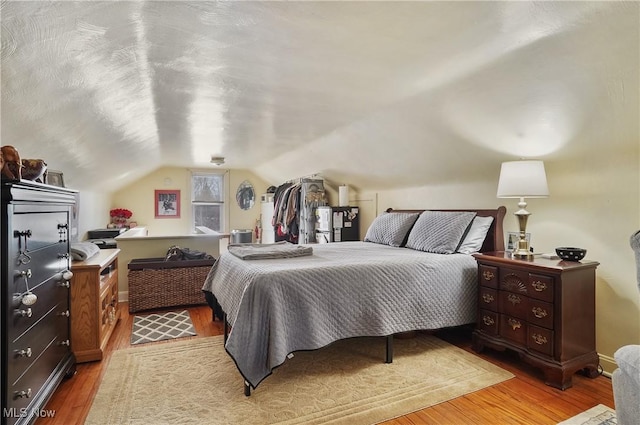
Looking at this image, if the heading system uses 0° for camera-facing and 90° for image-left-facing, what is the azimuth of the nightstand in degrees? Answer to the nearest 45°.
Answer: approximately 45°

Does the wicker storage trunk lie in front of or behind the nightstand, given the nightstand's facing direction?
in front

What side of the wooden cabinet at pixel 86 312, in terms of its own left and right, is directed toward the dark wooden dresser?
right

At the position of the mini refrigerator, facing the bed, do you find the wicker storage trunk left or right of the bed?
right

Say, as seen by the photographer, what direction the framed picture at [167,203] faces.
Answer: facing the viewer

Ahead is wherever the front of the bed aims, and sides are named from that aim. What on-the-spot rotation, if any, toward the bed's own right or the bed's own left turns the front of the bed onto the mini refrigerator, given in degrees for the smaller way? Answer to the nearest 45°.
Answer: approximately 135° to the bed's own right

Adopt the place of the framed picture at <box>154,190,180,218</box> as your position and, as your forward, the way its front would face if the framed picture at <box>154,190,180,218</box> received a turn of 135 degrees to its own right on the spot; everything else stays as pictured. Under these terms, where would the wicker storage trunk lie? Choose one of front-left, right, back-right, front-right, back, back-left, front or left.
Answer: back-left

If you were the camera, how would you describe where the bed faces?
facing the viewer and to the left of the viewer

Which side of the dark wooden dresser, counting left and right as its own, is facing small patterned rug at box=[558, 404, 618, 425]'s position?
front

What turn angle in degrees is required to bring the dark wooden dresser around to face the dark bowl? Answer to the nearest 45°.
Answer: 0° — it already faces it

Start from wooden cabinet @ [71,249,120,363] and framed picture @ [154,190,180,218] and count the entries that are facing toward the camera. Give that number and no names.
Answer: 1

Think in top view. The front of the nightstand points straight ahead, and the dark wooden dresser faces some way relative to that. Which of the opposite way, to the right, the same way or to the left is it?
the opposite way

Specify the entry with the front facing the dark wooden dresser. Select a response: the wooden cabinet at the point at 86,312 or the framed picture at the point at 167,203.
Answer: the framed picture

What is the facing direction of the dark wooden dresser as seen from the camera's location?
facing the viewer and to the right of the viewer

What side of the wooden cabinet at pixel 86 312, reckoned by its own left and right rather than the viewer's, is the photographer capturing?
right

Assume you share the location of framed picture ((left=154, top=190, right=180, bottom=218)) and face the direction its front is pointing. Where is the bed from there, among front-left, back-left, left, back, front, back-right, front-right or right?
front

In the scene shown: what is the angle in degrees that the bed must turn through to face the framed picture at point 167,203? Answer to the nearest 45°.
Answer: approximately 90° to its right

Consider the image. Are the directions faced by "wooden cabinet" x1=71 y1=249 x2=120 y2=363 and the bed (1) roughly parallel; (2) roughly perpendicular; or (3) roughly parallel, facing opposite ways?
roughly parallel, facing opposite ways

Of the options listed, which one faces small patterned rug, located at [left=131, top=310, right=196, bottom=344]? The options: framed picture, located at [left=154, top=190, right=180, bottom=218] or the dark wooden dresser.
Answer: the framed picture
